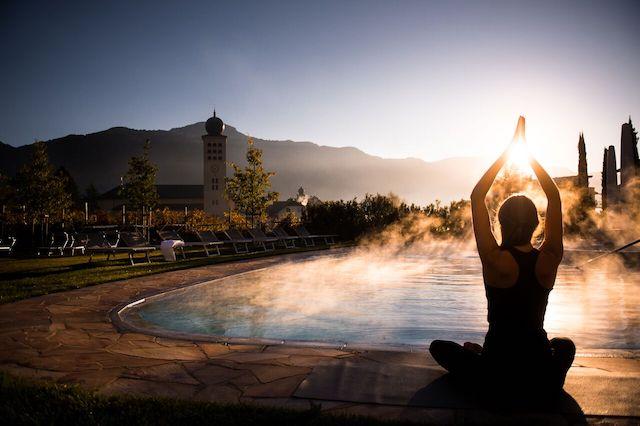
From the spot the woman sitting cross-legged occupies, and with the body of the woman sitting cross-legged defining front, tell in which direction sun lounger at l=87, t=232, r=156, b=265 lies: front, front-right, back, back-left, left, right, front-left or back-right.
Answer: front-left

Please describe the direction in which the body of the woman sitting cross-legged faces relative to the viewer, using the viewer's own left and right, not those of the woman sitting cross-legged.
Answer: facing away from the viewer

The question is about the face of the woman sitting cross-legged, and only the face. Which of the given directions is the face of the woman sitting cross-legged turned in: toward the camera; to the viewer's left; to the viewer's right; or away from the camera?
away from the camera

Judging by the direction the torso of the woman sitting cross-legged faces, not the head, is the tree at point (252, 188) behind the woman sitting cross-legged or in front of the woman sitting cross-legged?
in front

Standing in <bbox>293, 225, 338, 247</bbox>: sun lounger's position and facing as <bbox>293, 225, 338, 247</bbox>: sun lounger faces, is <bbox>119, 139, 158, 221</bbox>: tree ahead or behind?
behind

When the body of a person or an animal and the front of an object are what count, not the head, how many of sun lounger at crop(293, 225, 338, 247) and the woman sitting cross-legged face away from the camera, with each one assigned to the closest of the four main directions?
1

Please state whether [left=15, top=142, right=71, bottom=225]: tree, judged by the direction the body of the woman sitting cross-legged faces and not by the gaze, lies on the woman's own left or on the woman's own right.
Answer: on the woman's own left
